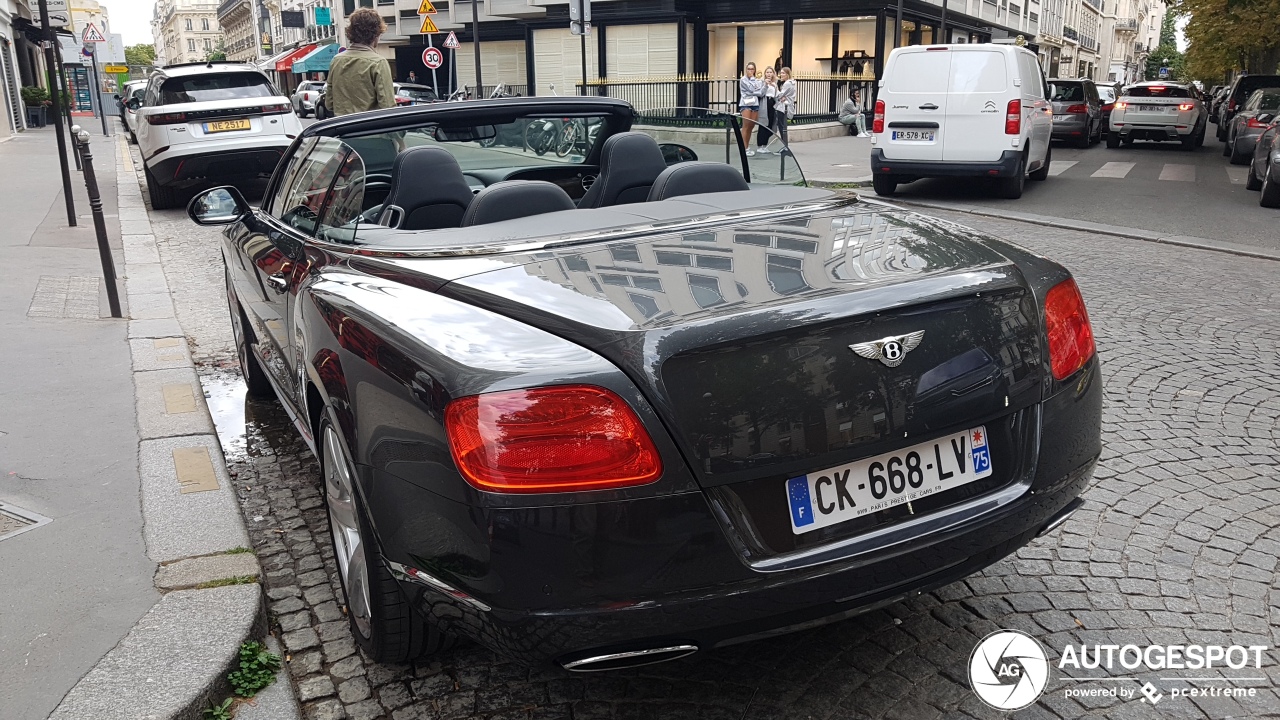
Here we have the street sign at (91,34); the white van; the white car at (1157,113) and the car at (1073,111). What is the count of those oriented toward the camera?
1

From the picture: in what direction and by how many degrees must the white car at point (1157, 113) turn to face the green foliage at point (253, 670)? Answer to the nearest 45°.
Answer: approximately 180°

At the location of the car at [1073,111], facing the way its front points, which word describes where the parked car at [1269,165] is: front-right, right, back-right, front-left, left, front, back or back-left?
back

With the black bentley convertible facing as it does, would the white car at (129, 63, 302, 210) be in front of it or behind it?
in front

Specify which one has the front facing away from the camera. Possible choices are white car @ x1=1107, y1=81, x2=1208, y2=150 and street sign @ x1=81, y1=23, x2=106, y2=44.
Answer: the white car

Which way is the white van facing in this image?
away from the camera

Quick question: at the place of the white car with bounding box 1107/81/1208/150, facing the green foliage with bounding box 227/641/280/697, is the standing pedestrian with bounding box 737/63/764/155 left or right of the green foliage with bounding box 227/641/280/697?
right

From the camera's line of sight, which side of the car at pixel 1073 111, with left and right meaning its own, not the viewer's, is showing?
back

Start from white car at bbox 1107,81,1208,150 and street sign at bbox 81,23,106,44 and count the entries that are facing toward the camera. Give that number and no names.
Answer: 1

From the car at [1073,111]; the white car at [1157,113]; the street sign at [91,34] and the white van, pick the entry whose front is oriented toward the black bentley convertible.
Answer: the street sign

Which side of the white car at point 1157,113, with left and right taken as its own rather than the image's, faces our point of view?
back

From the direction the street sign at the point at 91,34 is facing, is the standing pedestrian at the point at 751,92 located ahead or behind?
ahead

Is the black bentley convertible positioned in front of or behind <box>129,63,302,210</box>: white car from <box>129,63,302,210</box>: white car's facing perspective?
behind

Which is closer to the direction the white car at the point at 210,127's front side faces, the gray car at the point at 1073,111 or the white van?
the gray car

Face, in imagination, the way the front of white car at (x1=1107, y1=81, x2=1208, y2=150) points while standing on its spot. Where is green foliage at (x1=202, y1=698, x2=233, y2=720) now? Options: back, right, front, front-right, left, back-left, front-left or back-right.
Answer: back
